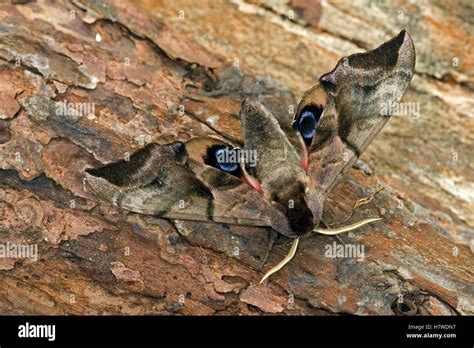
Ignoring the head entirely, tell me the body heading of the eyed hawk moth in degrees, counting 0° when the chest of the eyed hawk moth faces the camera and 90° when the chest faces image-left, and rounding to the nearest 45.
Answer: approximately 315°
